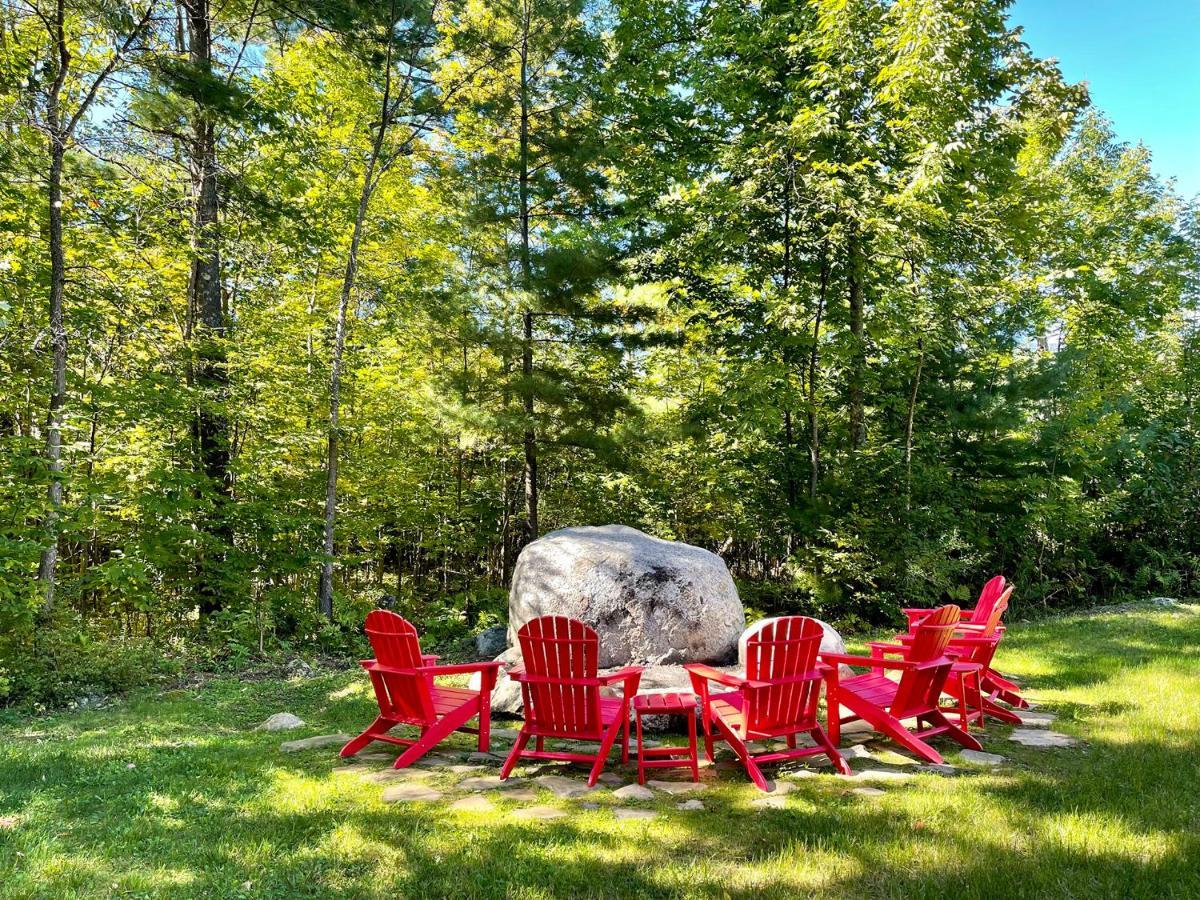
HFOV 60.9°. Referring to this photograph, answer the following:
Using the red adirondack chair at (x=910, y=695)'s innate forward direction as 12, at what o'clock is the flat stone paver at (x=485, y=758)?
The flat stone paver is roughly at 10 o'clock from the red adirondack chair.

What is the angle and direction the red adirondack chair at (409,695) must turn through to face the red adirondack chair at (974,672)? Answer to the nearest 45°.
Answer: approximately 45° to its right

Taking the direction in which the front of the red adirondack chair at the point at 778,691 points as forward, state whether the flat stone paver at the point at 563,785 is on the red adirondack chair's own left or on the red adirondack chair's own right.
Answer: on the red adirondack chair's own left

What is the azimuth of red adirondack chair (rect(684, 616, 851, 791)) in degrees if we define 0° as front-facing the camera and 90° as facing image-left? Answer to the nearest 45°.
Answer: approximately 135°

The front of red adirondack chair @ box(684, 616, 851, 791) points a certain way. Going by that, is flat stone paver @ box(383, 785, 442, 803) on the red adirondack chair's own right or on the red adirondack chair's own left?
on the red adirondack chair's own left

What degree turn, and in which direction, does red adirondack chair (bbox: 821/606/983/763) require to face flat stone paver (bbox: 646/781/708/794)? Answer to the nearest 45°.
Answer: approximately 90° to its left

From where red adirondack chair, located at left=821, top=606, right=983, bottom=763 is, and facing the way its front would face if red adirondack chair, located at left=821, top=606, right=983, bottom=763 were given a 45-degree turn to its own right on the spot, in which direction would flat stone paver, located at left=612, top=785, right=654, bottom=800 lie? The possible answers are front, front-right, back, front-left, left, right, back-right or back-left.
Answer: back-left

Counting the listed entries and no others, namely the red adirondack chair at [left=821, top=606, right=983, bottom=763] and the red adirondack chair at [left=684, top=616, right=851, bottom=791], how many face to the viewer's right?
0

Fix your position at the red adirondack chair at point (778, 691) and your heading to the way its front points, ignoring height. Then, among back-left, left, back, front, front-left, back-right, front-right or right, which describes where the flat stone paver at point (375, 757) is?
front-left

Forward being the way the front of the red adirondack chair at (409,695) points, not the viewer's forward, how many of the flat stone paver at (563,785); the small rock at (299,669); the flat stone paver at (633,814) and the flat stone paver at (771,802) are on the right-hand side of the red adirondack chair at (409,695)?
3

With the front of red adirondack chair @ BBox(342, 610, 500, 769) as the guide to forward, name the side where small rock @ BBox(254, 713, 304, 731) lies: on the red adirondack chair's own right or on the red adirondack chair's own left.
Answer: on the red adirondack chair's own left

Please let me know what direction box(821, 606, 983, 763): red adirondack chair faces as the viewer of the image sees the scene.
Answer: facing away from the viewer and to the left of the viewer

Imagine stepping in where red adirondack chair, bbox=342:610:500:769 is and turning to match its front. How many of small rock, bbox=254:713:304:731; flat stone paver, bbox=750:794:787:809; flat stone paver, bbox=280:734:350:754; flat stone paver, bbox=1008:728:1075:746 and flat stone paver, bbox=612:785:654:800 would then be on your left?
2

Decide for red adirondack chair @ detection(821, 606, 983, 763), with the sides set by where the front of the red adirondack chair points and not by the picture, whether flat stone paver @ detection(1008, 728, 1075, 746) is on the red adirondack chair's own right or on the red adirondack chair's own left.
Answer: on the red adirondack chair's own right

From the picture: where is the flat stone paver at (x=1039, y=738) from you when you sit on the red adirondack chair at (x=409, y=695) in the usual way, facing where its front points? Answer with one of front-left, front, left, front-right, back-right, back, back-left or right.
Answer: front-right

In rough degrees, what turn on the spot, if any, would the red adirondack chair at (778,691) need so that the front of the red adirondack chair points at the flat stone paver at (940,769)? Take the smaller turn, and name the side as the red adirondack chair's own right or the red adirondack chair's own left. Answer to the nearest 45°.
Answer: approximately 135° to the red adirondack chair's own right

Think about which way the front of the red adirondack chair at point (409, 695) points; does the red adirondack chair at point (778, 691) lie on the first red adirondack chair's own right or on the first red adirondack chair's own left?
on the first red adirondack chair's own right
